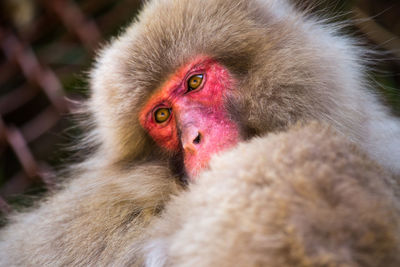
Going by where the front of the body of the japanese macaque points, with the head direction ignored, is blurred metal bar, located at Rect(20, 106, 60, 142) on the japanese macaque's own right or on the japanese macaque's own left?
on the japanese macaque's own right

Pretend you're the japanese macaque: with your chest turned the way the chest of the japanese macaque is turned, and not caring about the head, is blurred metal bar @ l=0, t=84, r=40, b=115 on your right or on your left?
on your right

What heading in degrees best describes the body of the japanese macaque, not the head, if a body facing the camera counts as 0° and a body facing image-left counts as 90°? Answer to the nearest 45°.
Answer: approximately 45°

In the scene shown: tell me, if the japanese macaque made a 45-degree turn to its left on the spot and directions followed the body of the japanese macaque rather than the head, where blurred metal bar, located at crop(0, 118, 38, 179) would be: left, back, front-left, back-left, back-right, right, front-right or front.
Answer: back-right
